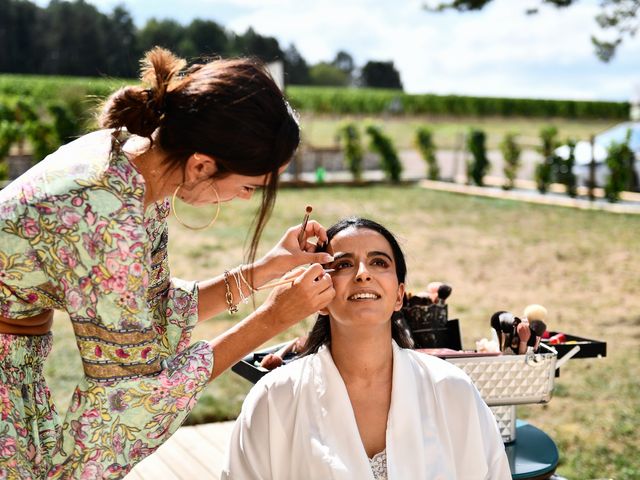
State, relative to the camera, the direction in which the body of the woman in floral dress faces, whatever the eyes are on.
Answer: to the viewer's right

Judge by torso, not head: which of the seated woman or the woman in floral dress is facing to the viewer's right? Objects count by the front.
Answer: the woman in floral dress

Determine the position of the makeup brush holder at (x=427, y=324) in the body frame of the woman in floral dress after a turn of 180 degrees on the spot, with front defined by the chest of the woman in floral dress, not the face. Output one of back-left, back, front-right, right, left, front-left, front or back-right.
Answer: back-right

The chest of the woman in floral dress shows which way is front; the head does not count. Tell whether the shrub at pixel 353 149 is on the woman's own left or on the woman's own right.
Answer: on the woman's own left

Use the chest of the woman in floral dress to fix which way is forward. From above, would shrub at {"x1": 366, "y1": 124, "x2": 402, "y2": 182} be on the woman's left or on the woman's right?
on the woman's left

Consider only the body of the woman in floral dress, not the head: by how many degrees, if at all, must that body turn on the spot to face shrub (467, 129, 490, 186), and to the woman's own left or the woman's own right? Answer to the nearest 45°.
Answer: approximately 45° to the woman's own left

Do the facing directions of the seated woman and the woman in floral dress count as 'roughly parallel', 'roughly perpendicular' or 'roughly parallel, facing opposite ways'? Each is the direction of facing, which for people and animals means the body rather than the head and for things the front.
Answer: roughly perpendicular

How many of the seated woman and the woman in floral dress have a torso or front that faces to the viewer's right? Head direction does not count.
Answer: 1

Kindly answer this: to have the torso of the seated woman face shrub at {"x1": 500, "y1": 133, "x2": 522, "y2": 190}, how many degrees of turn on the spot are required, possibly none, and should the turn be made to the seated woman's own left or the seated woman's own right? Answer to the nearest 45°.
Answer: approximately 180°

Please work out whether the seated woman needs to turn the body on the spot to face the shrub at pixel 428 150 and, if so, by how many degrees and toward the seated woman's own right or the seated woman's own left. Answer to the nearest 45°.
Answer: approximately 180°

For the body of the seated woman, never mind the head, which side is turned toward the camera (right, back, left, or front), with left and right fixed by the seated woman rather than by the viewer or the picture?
front
